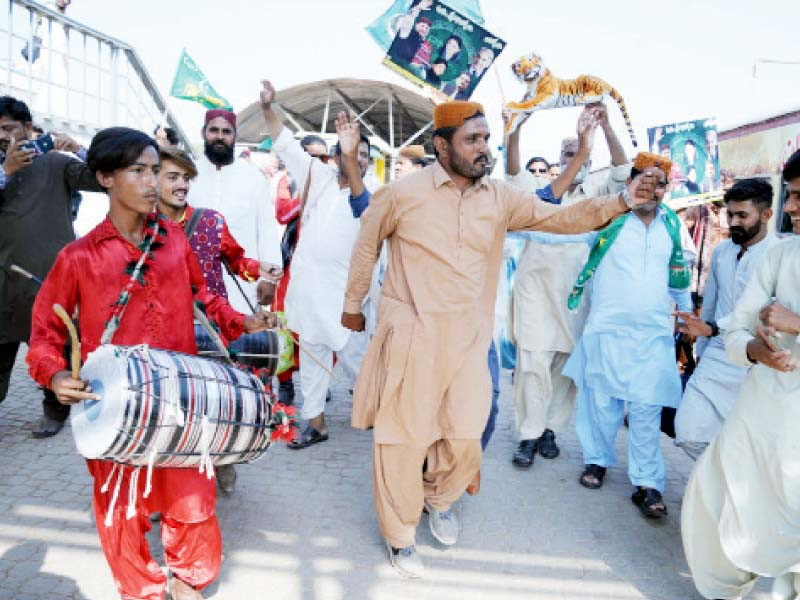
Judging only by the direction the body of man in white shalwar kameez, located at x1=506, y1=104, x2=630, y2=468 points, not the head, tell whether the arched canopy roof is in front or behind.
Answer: behind

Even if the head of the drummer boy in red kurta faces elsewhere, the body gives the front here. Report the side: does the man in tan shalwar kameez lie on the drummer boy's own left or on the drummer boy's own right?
on the drummer boy's own left

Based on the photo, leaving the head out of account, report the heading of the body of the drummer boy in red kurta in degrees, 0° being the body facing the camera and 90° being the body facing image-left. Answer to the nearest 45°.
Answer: approximately 315°

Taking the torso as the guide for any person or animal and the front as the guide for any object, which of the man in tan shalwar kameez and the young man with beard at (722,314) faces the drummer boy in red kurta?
the young man with beard

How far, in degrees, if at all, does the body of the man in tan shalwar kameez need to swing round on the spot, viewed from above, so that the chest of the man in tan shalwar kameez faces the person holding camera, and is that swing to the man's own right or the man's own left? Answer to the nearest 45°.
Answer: approximately 135° to the man's own right

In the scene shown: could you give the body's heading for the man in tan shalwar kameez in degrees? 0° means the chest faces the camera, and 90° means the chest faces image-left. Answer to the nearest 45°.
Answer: approximately 315°

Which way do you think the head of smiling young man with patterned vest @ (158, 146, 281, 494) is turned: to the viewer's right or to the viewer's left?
to the viewer's right

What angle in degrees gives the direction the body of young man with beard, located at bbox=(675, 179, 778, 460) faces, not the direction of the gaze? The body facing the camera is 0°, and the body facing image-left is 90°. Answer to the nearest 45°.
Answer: approximately 45°

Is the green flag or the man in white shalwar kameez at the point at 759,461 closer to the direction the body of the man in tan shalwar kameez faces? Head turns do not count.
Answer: the man in white shalwar kameez
